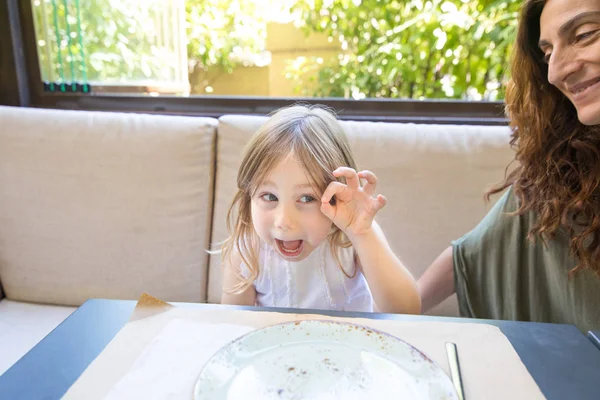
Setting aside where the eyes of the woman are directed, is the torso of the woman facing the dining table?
yes

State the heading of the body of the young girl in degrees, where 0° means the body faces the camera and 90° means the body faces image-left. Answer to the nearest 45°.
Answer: approximately 0°

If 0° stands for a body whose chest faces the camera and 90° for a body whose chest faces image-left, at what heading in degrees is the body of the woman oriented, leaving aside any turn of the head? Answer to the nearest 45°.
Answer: approximately 45°

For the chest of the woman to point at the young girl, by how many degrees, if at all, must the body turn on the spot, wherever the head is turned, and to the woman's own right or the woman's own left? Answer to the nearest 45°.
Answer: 0° — they already face them
